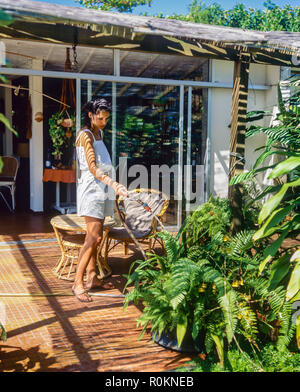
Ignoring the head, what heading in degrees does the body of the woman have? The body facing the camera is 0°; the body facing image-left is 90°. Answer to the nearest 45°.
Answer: approximately 315°

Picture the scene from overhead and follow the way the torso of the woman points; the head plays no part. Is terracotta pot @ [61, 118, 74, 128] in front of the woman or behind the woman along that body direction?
behind

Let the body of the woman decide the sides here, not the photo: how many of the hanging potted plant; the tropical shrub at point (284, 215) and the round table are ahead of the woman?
1

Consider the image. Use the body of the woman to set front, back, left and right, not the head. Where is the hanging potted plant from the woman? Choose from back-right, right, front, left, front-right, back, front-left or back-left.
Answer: back-left

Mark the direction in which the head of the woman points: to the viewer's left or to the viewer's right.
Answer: to the viewer's right

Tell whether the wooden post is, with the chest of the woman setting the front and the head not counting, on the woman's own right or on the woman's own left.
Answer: on the woman's own left

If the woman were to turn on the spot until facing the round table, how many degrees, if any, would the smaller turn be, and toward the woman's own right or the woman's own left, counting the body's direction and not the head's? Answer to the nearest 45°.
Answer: approximately 135° to the woman's own left

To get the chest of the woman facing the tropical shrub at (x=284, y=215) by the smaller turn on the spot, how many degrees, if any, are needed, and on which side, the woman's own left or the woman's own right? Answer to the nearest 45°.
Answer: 0° — they already face it

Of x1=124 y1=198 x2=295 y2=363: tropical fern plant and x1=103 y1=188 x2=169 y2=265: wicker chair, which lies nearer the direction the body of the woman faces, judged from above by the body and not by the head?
the tropical fern plant

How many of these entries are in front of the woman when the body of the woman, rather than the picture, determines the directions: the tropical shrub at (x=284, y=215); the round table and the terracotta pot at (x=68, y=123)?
1
